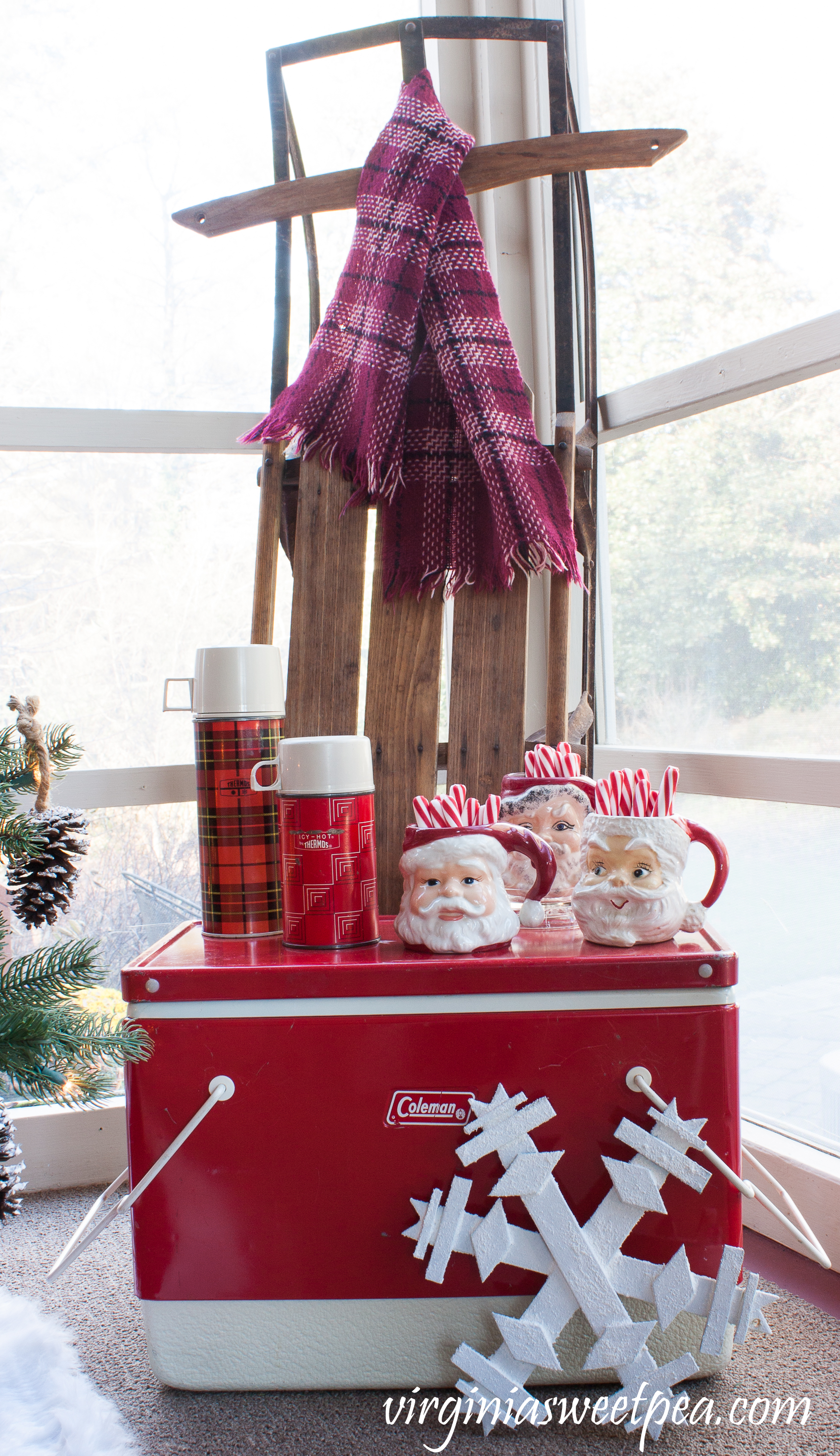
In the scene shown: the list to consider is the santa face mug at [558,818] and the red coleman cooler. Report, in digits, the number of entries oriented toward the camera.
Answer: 2

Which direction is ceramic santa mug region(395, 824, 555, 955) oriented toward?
toward the camera
